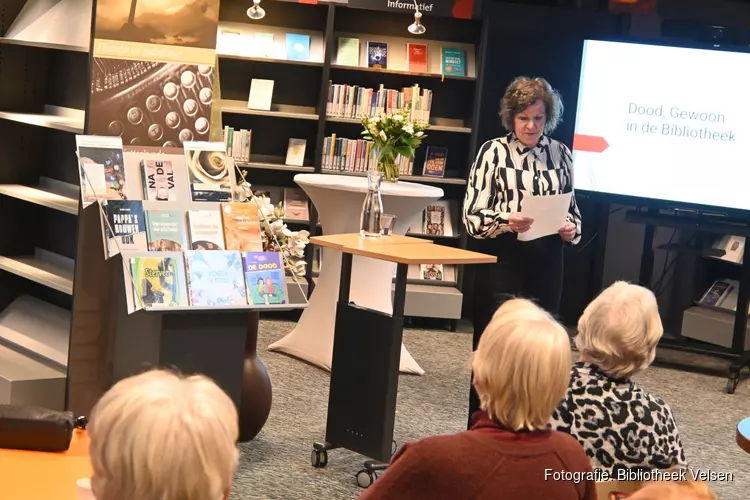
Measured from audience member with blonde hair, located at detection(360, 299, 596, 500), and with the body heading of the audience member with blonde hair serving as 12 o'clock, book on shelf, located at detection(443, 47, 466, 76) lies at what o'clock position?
The book on shelf is roughly at 12 o'clock from the audience member with blonde hair.

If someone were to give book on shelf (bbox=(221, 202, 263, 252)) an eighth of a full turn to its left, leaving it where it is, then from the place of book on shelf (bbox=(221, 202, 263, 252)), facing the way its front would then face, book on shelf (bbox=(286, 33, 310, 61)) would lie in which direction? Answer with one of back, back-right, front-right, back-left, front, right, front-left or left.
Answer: back-left

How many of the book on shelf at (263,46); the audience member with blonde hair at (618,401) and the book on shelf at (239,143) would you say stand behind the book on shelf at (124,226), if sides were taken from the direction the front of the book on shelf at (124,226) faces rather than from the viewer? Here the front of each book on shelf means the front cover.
2

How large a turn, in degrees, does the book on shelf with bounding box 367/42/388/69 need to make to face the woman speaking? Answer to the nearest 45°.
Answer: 0° — it already faces them

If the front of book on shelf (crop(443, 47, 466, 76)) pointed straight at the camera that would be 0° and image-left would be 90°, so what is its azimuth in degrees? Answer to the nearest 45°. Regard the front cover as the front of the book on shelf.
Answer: approximately 0°

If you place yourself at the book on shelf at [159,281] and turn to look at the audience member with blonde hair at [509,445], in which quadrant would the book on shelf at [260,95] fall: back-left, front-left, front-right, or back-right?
back-left

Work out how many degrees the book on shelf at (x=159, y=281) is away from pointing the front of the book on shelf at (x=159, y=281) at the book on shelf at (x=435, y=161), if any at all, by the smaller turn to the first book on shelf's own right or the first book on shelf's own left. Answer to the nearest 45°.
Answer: approximately 135° to the first book on shelf's own left

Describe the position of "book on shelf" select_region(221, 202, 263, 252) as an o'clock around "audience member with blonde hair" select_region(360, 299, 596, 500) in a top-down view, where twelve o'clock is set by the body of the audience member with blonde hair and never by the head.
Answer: The book on shelf is roughly at 11 o'clock from the audience member with blonde hair.
